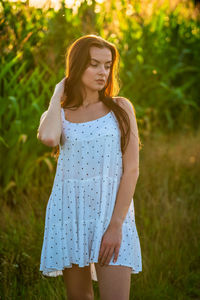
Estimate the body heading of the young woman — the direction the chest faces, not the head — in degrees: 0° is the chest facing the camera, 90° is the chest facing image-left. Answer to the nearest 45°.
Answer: approximately 0°
